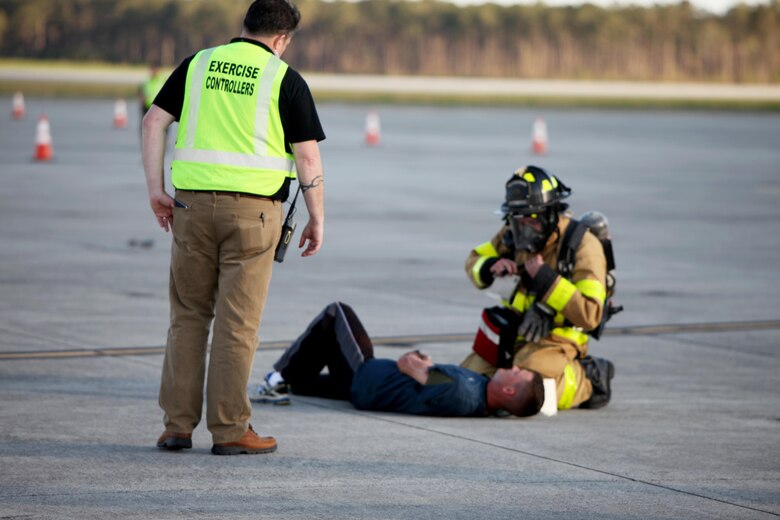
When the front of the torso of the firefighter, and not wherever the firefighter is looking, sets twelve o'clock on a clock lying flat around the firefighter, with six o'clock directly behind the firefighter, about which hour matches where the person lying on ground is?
The person lying on ground is roughly at 1 o'clock from the firefighter.

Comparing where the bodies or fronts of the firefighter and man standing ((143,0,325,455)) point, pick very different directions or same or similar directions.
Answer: very different directions

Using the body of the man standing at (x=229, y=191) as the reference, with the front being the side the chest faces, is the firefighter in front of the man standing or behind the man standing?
in front

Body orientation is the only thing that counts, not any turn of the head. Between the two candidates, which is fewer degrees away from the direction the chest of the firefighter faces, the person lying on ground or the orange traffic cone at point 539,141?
the person lying on ground

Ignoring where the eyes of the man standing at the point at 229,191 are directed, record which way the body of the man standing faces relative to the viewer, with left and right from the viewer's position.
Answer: facing away from the viewer and to the right of the viewer

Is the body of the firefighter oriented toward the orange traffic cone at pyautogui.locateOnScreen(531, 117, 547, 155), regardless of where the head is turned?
no

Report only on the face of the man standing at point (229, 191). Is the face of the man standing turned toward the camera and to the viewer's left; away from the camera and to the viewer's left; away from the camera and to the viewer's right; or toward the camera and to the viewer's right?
away from the camera and to the viewer's right

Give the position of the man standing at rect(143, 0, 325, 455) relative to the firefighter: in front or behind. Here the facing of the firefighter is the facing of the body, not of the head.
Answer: in front

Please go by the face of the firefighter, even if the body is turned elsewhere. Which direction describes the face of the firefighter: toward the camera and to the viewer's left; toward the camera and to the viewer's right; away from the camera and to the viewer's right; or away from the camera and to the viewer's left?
toward the camera and to the viewer's left

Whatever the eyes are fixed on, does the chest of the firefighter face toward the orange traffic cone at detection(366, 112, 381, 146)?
no

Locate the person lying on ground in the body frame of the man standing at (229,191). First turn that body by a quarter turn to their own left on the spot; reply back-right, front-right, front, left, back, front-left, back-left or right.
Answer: right
